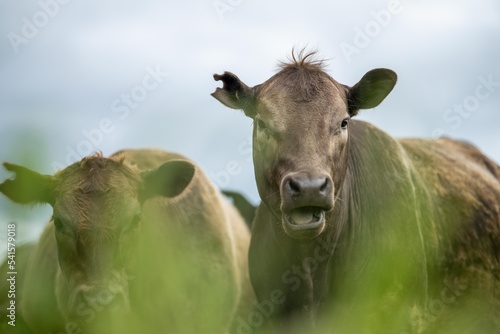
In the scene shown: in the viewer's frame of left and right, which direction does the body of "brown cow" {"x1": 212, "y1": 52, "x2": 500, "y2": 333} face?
facing the viewer and to the left of the viewer

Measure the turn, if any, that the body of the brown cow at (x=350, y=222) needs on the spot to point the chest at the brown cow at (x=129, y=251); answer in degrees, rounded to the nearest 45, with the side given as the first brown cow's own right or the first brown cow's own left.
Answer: approximately 45° to the first brown cow's own right
